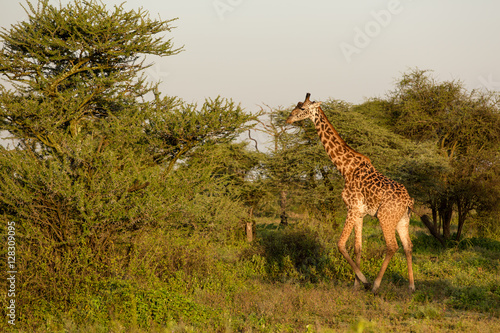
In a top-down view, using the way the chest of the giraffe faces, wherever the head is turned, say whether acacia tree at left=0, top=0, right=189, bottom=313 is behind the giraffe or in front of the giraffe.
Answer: in front

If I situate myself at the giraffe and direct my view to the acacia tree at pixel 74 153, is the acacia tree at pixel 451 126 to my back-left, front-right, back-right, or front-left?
back-right

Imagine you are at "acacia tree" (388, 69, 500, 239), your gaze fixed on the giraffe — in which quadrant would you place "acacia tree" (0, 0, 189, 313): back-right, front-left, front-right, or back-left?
front-right

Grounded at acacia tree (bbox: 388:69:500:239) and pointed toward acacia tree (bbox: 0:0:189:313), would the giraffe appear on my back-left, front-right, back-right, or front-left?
front-left

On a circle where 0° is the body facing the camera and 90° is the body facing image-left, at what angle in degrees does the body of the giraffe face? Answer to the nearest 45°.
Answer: approximately 90°

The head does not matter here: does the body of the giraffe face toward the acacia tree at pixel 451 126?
no
